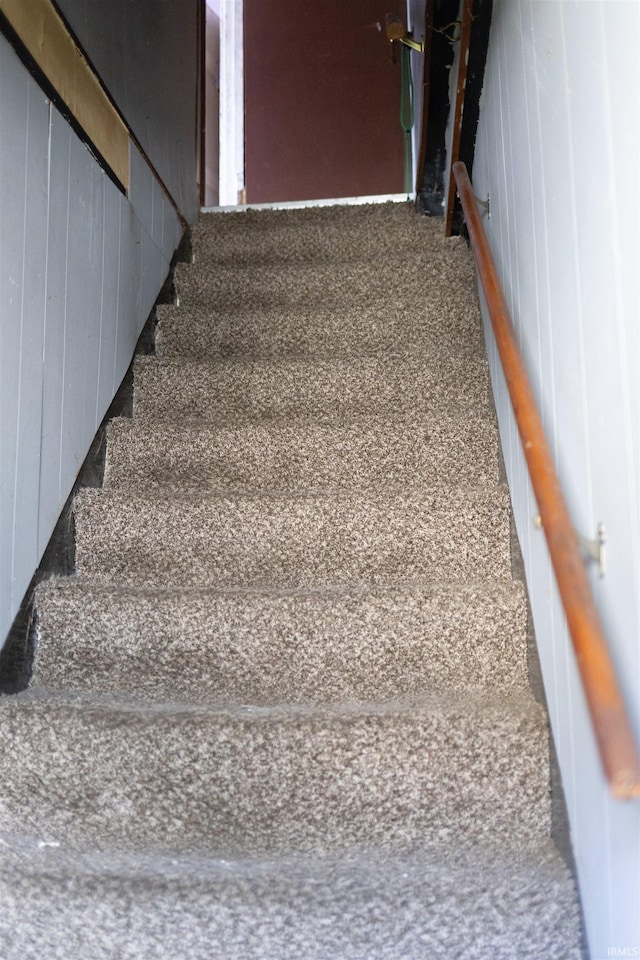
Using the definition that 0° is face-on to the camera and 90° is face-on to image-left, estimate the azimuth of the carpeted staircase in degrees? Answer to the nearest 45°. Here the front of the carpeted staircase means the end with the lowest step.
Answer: approximately 0°
